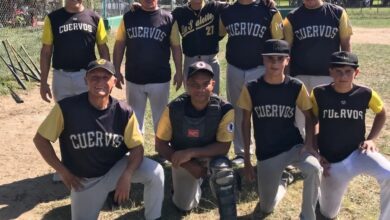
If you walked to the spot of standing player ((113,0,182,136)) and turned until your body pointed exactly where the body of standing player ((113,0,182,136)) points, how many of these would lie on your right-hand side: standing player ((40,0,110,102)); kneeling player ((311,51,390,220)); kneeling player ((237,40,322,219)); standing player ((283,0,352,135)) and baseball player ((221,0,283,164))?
1

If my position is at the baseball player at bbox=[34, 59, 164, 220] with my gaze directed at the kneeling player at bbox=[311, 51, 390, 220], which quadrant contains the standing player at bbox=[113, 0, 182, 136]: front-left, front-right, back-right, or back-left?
front-left

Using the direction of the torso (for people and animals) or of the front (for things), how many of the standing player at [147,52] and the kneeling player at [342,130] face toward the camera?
2

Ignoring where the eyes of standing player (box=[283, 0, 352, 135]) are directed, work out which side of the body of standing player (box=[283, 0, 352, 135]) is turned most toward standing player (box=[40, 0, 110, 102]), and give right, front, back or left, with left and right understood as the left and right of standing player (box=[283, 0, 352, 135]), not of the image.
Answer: right

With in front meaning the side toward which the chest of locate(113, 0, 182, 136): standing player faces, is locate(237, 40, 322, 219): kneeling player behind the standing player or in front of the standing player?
in front

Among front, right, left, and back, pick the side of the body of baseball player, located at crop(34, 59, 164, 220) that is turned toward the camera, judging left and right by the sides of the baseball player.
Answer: front

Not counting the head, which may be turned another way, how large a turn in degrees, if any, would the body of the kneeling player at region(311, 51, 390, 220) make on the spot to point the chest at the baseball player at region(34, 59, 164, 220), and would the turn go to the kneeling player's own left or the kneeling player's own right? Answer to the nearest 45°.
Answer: approximately 45° to the kneeling player's own right

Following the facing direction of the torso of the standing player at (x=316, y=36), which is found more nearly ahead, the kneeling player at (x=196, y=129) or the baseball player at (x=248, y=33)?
the kneeling player

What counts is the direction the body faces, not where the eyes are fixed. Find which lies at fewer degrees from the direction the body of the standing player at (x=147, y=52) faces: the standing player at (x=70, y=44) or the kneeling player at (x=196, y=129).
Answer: the kneeling player

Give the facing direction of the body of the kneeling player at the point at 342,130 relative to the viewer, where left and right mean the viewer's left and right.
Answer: facing the viewer

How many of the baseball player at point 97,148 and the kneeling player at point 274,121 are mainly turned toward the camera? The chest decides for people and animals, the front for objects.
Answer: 2

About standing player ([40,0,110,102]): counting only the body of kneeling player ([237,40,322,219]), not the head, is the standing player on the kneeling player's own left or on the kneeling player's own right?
on the kneeling player's own right

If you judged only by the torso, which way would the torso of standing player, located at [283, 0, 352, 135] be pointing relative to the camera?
toward the camera

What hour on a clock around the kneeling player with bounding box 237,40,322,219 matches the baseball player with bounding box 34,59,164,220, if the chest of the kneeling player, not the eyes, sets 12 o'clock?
The baseball player is roughly at 2 o'clock from the kneeling player.
